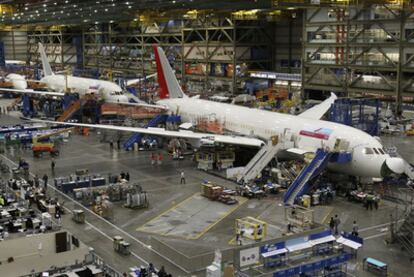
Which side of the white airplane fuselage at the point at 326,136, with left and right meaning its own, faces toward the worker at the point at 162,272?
right

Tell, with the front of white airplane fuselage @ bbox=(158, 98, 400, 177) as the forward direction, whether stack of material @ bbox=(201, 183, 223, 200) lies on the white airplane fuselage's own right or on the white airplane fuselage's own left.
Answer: on the white airplane fuselage's own right

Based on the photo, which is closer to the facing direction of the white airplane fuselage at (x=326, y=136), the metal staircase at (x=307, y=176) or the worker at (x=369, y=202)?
the worker

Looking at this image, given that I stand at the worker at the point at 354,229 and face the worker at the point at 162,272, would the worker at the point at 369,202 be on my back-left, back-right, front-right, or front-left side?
back-right

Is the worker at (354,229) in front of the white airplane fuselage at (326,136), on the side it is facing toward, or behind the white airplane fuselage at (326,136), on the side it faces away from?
in front

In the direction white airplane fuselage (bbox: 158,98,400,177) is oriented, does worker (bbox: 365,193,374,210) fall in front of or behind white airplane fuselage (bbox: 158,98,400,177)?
in front

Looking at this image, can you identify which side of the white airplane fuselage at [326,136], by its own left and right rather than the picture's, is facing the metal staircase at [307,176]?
right

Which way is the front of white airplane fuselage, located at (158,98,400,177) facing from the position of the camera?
facing the viewer and to the right of the viewer
